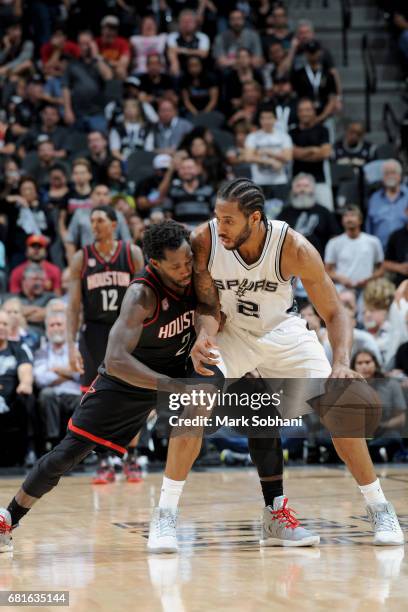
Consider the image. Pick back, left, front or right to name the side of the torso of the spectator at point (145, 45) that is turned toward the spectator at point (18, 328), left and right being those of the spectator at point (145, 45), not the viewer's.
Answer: front

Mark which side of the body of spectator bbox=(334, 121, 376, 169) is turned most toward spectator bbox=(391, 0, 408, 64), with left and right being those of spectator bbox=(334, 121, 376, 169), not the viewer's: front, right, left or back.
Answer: back

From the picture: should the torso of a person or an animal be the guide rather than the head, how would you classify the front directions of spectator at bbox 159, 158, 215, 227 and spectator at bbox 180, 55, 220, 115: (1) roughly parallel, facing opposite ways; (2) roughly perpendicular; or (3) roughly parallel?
roughly parallel

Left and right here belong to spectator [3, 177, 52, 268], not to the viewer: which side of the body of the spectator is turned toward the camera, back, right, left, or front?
front

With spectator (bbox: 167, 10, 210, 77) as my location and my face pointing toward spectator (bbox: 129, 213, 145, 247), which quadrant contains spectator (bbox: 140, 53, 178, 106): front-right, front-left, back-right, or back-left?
front-right

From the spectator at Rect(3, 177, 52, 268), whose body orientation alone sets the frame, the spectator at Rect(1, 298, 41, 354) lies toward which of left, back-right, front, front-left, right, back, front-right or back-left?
front

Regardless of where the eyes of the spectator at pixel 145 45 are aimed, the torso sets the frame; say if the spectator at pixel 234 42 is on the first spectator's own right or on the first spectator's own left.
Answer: on the first spectator's own left

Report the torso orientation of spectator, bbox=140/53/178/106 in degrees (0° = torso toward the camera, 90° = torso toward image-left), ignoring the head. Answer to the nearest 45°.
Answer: approximately 0°

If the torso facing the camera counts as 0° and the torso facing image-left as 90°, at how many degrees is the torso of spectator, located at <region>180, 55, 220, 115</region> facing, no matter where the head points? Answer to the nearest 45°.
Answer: approximately 0°

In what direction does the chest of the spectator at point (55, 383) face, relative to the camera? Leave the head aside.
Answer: toward the camera

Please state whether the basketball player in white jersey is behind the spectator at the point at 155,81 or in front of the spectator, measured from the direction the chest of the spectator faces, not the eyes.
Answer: in front

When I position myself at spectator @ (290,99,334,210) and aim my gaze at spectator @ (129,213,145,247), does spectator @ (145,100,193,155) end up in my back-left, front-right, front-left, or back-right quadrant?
front-right
